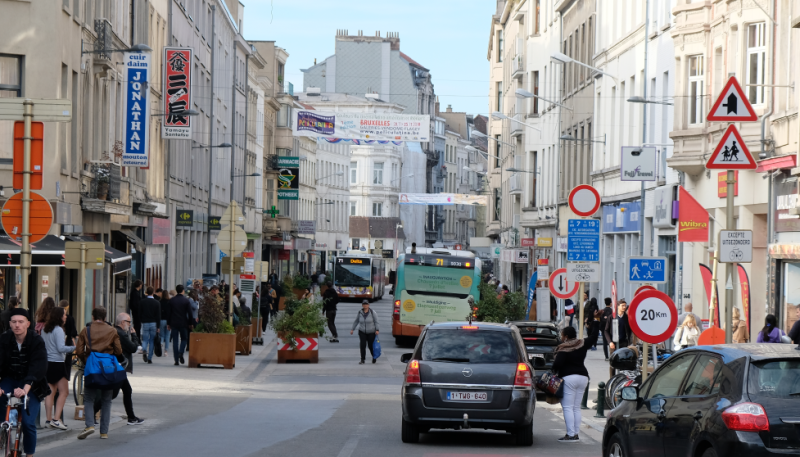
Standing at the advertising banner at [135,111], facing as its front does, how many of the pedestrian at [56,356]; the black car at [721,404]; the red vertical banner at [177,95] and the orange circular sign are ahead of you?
3

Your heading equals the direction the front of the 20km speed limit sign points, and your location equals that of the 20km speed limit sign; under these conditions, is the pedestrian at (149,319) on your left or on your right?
on your right

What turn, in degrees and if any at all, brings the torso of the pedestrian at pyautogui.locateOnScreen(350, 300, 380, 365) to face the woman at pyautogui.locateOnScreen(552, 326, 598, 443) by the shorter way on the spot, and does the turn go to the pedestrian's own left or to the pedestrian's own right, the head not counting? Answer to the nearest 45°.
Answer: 0° — they already face them

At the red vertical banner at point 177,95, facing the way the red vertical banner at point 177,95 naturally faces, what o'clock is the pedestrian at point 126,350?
The pedestrian is roughly at 12 o'clock from the red vertical banner.

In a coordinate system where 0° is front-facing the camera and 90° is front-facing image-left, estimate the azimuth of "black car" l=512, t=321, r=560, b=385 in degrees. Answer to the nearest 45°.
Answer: approximately 180°

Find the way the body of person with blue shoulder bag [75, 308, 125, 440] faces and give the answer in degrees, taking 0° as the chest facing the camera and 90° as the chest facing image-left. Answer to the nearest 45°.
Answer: approximately 180°

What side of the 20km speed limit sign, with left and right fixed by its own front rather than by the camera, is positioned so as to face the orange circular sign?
right

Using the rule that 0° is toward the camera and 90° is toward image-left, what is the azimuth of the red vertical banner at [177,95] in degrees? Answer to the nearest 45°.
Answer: approximately 0°

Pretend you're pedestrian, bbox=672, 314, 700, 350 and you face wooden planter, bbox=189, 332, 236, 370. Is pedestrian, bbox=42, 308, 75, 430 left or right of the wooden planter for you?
left

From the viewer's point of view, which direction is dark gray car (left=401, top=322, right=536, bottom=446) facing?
away from the camera

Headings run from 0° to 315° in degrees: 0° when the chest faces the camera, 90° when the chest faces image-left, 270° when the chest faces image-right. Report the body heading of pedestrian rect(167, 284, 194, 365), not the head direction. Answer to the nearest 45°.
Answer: approximately 180°
